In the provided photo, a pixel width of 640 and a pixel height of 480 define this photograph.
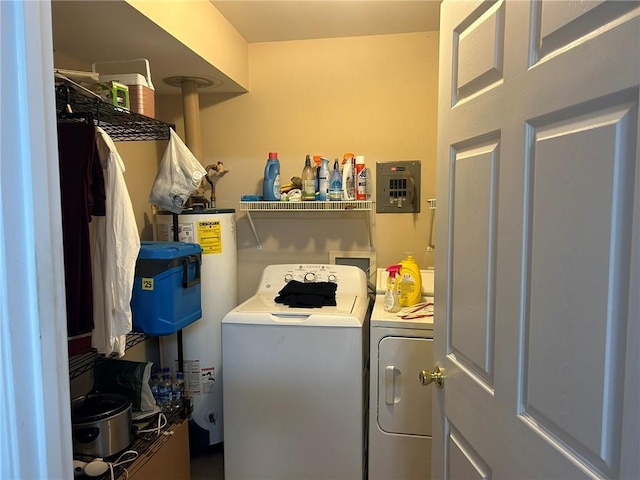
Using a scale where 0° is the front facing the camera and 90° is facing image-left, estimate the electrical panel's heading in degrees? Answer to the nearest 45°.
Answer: approximately 0°

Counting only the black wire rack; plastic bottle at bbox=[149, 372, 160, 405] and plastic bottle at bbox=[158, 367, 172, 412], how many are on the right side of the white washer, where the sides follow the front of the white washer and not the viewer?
3

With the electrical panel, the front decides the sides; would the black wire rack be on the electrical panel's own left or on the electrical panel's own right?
on the electrical panel's own right

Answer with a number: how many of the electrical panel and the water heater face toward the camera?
2

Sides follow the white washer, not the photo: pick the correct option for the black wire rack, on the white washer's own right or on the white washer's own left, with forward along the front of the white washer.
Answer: on the white washer's own right

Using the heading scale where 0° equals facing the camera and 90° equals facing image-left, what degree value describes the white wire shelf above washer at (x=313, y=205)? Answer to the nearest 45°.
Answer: approximately 0°
